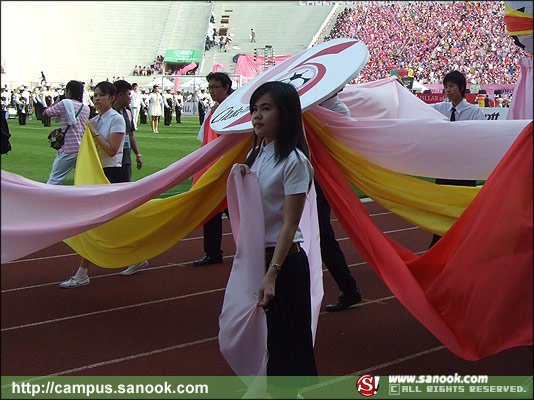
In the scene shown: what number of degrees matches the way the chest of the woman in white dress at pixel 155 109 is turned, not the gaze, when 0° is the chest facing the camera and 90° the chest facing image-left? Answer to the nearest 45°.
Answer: approximately 0°

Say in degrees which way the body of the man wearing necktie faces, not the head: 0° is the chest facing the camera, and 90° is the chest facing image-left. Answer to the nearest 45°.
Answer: approximately 45°

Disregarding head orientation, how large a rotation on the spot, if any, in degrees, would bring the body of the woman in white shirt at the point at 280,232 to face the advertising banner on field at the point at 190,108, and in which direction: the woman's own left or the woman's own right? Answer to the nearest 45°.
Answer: approximately 135° to the woman's own right

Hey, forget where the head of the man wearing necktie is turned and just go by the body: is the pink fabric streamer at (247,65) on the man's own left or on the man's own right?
on the man's own right

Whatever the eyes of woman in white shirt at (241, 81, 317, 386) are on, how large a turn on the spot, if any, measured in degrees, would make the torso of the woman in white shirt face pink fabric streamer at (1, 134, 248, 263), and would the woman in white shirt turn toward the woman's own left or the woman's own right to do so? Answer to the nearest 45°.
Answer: approximately 90° to the woman's own right

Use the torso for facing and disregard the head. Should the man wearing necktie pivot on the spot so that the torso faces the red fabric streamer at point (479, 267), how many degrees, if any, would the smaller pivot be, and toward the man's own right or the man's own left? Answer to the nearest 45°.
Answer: approximately 45° to the man's own left

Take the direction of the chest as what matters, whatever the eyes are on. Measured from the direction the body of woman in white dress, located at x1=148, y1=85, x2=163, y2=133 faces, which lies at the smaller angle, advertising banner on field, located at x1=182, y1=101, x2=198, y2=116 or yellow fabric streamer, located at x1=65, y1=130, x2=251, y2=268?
the yellow fabric streamer
